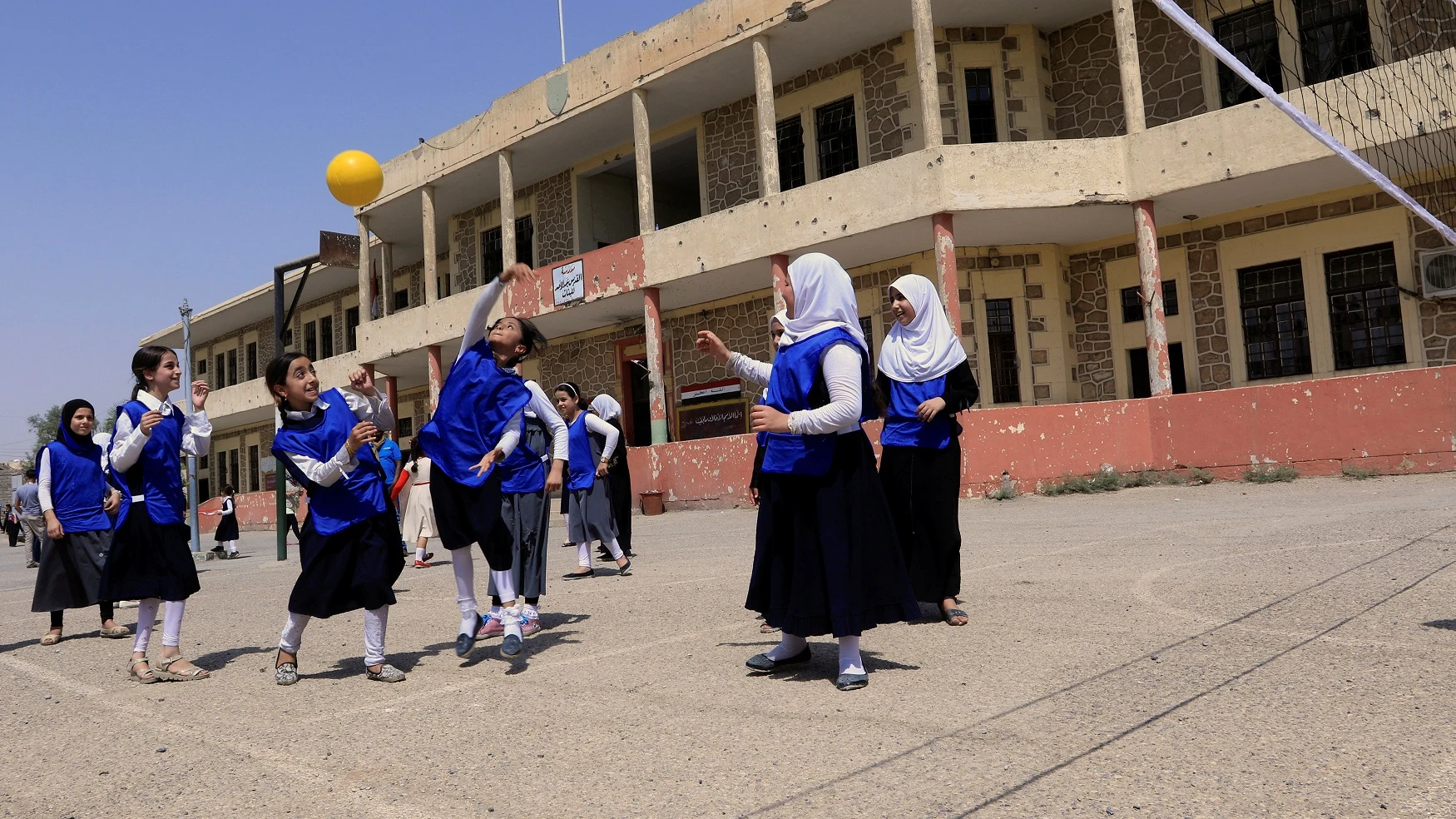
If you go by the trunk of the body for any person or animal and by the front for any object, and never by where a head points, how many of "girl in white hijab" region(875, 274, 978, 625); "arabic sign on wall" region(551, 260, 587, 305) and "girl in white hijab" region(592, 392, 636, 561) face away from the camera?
0

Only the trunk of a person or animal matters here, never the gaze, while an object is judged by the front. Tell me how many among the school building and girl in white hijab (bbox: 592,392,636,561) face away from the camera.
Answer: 0

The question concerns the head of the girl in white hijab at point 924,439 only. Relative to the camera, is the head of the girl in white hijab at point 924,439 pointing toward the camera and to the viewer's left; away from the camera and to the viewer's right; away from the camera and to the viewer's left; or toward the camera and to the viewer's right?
toward the camera and to the viewer's left

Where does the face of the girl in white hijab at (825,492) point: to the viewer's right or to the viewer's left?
to the viewer's left

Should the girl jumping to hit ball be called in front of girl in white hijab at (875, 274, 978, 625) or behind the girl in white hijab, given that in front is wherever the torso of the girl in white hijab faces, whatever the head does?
in front

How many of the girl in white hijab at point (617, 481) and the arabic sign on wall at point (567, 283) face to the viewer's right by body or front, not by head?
0

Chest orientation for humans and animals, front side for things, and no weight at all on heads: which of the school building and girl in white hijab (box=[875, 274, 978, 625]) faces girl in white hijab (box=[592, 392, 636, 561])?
the school building

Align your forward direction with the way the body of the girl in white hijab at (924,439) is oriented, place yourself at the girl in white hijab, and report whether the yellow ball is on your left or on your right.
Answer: on your right

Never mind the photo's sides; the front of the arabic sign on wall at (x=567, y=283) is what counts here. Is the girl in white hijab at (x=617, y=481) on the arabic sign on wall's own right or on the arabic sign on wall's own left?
on the arabic sign on wall's own left

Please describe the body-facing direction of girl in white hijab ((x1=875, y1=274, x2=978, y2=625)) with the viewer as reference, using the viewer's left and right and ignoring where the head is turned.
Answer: facing the viewer and to the left of the viewer

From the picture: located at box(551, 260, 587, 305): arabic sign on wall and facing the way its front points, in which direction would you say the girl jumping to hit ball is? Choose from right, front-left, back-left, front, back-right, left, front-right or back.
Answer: front-left
